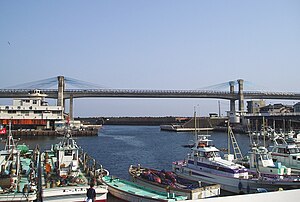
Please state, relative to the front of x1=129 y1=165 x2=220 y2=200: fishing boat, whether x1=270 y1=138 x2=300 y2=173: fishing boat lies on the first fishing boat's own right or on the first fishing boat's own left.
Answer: on the first fishing boat's own right

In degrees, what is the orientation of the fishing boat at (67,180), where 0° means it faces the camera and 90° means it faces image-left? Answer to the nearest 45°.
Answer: approximately 180°

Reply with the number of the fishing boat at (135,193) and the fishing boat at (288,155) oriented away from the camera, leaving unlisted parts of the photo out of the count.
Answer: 0
